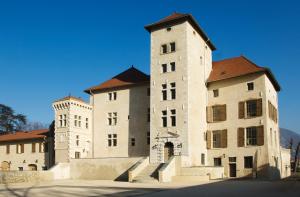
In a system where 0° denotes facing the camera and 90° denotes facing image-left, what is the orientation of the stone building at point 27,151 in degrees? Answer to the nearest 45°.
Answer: approximately 0°

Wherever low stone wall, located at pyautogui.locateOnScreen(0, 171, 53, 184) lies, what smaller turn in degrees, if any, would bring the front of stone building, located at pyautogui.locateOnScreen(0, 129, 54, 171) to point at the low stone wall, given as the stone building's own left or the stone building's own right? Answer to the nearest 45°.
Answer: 0° — it already faces it
